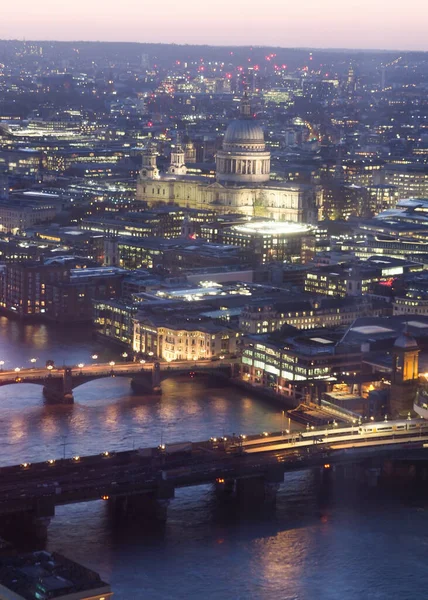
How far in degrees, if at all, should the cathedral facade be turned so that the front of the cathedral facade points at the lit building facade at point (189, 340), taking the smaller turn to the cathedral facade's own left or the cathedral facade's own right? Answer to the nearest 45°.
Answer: approximately 135° to the cathedral facade's own left

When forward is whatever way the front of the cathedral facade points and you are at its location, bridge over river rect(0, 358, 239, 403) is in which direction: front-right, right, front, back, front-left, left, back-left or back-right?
back-left

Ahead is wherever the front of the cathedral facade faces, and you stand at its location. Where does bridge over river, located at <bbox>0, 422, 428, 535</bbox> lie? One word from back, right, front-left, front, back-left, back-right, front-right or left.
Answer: back-left

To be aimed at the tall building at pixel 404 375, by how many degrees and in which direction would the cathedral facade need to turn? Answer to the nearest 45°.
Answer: approximately 135° to its left

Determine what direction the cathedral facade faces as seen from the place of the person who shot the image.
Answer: facing away from the viewer and to the left of the viewer

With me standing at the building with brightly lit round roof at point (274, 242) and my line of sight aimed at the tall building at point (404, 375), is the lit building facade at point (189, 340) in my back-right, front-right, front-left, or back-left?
front-right
